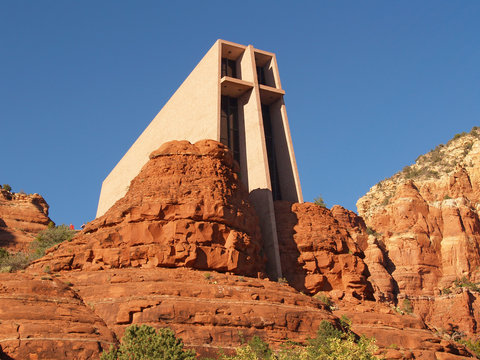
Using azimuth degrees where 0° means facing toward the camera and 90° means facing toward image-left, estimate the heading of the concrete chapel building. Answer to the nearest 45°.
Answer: approximately 315°
